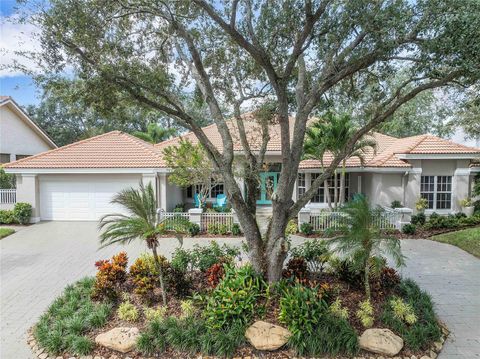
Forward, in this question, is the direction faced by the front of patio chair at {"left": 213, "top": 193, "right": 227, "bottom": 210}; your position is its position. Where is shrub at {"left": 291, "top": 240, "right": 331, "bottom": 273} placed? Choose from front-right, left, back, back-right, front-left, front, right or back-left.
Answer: front-left

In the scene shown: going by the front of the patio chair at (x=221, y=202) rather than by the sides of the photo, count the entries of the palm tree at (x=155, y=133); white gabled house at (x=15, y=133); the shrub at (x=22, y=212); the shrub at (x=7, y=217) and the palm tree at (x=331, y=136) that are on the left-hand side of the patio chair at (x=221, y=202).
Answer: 1

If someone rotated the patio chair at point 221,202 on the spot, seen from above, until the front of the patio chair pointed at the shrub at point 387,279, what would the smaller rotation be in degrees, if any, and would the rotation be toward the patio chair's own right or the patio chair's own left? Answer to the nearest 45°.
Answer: approximately 45° to the patio chair's own left

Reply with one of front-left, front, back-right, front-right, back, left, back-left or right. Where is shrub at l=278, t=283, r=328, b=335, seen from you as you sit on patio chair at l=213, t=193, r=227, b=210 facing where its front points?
front-left

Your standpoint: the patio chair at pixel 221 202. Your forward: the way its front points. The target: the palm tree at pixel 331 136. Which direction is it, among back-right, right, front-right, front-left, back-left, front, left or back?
left

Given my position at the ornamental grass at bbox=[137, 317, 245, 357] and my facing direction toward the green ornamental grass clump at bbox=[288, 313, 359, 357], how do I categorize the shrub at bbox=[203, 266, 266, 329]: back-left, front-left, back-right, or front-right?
front-left

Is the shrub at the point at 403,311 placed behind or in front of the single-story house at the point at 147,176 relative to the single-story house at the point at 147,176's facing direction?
in front

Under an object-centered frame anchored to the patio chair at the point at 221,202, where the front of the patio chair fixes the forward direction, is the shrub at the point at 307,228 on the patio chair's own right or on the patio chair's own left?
on the patio chair's own left

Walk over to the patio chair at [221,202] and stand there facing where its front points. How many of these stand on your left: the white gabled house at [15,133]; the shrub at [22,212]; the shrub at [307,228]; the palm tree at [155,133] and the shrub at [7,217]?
1

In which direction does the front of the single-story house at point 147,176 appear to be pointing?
toward the camera

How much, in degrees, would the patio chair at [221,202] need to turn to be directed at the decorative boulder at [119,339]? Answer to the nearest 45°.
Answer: approximately 45° to its left

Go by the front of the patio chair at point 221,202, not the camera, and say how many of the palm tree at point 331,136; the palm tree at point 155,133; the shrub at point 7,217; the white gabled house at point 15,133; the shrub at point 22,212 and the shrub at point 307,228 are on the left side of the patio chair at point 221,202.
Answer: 2

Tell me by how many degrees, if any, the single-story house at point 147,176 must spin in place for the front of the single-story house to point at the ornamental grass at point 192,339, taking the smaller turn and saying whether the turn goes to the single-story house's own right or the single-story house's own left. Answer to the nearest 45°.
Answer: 0° — it already faces it

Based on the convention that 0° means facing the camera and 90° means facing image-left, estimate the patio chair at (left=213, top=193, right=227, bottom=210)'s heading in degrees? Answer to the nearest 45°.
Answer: approximately 45°

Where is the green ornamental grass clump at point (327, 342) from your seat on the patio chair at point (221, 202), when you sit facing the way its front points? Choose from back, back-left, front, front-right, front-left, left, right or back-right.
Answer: front-left

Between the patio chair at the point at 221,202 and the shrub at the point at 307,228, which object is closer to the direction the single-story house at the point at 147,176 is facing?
the shrub

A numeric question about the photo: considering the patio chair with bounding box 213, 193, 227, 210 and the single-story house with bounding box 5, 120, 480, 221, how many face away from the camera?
0

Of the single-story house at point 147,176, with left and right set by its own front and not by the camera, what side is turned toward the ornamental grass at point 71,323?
front
